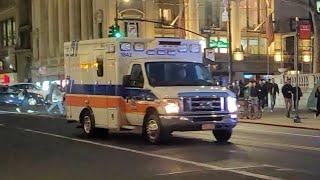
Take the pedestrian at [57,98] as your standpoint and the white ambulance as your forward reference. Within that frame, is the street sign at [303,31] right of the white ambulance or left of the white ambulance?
left

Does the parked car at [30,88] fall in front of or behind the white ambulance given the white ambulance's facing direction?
behind

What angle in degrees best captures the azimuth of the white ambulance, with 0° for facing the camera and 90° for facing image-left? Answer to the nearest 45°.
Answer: approximately 315°

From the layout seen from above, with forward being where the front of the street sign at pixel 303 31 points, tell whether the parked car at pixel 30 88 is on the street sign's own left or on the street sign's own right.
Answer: on the street sign's own right

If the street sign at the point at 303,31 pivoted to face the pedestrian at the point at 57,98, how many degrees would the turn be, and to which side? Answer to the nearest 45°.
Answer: approximately 90° to its right
